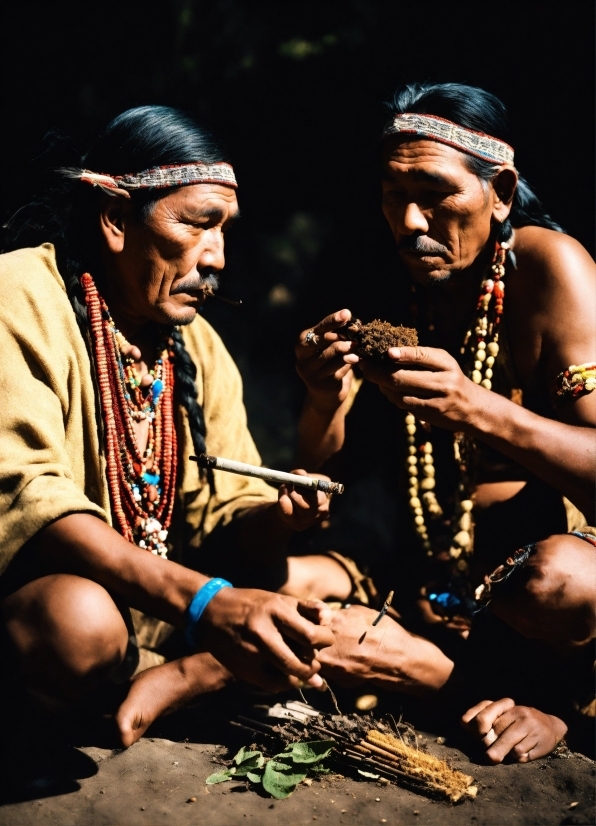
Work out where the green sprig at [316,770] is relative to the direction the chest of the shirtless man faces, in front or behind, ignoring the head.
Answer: in front

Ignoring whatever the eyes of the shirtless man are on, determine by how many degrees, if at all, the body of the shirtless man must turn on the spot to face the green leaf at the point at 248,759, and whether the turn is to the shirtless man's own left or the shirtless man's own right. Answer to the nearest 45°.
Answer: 0° — they already face it

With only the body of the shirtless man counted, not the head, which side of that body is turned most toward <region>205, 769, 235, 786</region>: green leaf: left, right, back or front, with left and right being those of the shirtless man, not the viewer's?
front

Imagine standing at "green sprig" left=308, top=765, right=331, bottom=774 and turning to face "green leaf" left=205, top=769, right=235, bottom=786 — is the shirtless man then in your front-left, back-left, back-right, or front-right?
back-right

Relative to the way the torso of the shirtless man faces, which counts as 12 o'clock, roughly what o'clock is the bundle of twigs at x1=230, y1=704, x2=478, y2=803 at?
The bundle of twigs is roughly at 11 o'clock from the shirtless man.

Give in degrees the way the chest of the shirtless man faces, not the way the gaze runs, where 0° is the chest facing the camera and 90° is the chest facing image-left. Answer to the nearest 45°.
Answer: approximately 45°

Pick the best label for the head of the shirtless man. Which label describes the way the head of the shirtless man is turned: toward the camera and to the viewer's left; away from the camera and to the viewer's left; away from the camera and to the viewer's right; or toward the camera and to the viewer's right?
toward the camera and to the viewer's left
